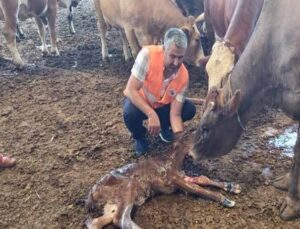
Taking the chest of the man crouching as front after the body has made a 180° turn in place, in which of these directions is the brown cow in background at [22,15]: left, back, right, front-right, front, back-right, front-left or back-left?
front

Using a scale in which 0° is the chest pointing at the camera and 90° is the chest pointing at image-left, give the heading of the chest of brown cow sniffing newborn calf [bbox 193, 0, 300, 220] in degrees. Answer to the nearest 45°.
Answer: approximately 90°

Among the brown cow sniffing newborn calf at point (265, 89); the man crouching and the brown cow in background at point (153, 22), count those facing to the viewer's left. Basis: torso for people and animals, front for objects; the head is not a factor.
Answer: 1

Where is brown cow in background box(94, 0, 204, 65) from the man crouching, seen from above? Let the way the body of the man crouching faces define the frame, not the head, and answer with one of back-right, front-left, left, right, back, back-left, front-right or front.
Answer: back-left

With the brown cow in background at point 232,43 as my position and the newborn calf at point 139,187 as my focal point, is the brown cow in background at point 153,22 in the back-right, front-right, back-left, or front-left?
back-right

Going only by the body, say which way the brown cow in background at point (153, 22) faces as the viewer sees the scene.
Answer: to the viewer's right

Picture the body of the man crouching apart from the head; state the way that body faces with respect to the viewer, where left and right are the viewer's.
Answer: facing the viewer and to the right of the viewer

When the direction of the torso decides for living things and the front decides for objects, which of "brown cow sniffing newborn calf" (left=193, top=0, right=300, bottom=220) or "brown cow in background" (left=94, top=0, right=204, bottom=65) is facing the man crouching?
"brown cow sniffing newborn calf" (left=193, top=0, right=300, bottom=220)

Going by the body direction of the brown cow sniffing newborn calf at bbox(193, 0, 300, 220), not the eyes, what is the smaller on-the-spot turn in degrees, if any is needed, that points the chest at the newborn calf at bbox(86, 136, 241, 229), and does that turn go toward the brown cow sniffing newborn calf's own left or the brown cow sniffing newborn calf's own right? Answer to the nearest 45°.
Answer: approximately 45° to the brown cow sniffing newborn calf's own left

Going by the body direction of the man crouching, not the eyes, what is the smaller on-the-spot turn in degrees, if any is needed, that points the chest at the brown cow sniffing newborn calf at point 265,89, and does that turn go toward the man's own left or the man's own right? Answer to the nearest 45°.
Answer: approximately 45° to the man's own left

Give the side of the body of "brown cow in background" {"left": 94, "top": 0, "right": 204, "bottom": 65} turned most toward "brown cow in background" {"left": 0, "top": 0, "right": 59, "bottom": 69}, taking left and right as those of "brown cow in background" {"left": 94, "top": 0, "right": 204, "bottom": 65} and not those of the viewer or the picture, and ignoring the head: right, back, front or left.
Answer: back

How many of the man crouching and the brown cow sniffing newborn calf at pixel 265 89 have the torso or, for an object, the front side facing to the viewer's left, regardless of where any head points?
1

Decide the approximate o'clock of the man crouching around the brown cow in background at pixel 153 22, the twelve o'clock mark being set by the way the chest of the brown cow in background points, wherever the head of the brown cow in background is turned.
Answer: The man crouching is roughly at 3 o'clock from the brown cow in background.

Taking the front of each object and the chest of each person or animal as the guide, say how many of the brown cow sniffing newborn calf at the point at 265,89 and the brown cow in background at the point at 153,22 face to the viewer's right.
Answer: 1

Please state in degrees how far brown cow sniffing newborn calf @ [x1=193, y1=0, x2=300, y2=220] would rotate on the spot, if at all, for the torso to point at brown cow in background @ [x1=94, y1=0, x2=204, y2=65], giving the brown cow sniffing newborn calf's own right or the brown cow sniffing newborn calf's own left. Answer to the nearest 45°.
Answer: approximately 45° to the brown cow sniffing newborn calf's own right
